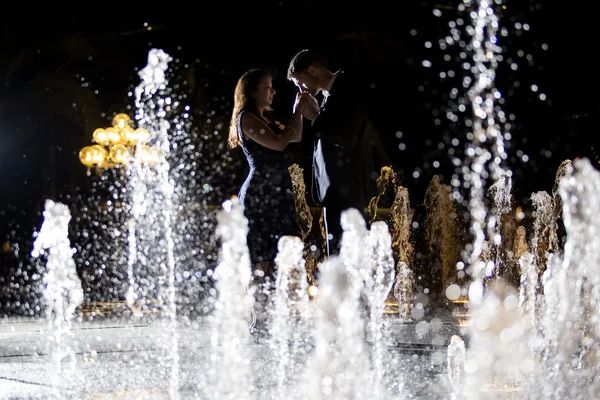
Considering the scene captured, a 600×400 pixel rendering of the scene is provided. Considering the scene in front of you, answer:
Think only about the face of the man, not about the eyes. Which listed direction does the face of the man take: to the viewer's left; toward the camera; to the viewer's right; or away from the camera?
to the viewer's left

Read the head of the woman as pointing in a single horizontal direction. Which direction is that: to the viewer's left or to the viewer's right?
to the viewer's right

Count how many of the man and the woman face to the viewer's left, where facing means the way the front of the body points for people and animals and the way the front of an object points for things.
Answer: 1

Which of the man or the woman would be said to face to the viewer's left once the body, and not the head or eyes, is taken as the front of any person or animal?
the man

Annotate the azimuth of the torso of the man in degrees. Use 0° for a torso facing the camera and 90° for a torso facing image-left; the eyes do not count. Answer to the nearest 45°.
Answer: approximately 90°

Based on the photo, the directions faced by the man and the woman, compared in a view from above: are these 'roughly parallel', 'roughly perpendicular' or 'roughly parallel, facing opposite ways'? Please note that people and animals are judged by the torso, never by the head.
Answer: roughly parallel, facing opposite ways

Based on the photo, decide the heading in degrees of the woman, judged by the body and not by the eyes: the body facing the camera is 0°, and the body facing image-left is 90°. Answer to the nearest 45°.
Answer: approximately 270°

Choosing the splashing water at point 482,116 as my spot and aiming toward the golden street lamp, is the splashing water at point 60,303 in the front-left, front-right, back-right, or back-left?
front-left
